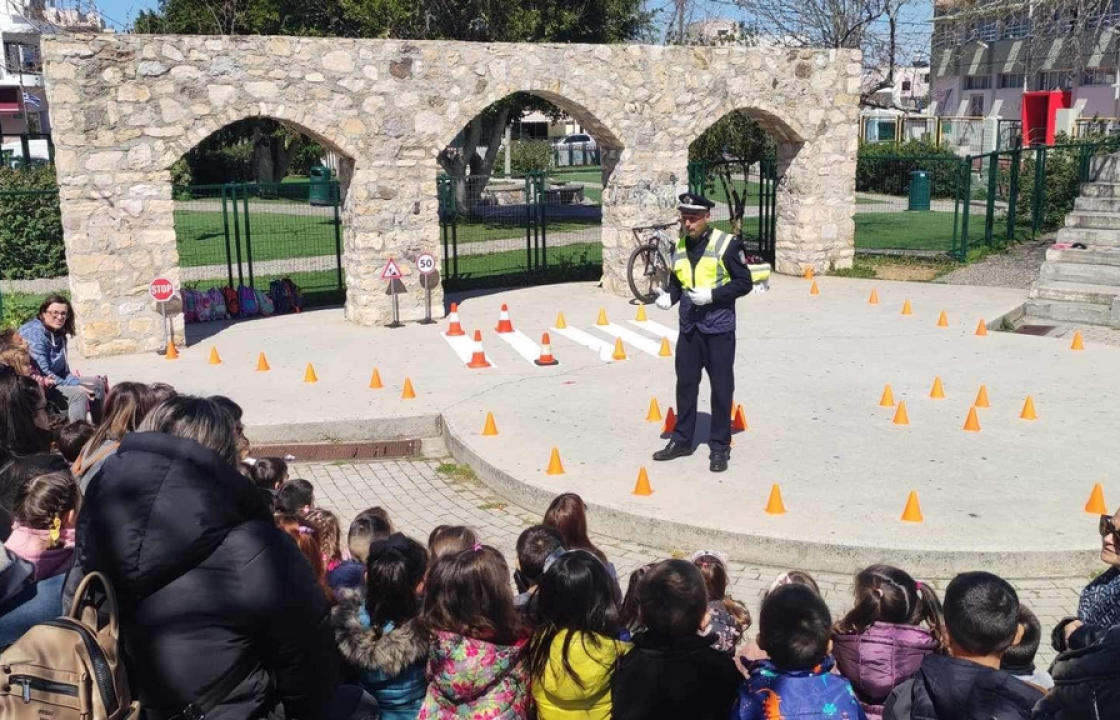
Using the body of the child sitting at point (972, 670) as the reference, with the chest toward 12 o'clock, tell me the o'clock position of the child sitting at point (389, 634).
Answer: the child sitting at point (389, 634) is roughly at 9 o'clock from the child sitting at point (972, 670).

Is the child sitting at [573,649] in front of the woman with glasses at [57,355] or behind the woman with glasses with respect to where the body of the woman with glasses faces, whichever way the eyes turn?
in front

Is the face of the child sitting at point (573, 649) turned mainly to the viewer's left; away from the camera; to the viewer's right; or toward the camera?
away from the camera

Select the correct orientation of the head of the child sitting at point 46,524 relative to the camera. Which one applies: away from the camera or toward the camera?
away from the camera

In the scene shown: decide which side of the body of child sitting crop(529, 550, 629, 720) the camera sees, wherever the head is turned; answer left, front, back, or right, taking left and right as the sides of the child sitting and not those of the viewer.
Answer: back

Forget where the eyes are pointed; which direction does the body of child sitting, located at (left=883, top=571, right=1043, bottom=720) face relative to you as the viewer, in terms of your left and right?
facing away from the viewer

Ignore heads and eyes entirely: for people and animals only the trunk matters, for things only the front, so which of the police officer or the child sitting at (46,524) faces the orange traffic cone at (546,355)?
the child sitting

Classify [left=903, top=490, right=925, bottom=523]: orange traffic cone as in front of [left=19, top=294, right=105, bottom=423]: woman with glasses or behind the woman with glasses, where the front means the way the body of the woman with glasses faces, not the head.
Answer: in front

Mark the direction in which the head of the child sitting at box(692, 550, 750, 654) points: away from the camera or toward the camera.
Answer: away from the camera

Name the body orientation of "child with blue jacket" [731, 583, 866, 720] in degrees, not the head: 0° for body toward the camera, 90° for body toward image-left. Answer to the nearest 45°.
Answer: approximately 180°

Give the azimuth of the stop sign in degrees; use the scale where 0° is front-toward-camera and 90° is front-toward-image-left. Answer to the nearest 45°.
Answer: approximately 0°

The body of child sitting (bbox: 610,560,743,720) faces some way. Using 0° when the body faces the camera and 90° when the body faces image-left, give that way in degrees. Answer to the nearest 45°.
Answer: approximately 180°

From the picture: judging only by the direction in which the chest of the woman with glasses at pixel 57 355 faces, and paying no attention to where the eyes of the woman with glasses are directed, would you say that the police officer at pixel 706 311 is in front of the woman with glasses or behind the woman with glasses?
in front

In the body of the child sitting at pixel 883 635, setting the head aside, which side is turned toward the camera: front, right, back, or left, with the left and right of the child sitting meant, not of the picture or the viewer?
back

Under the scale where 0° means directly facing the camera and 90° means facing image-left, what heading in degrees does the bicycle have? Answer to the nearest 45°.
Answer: approximately 45°
